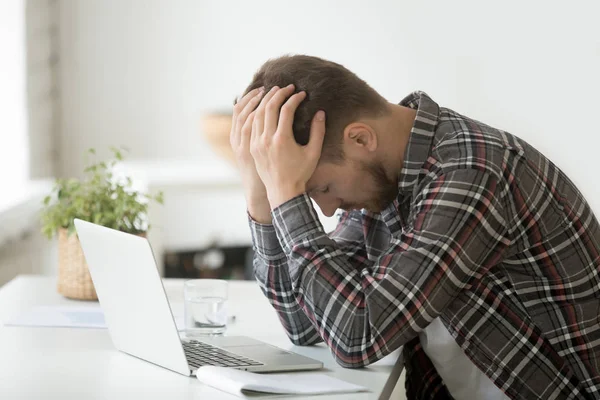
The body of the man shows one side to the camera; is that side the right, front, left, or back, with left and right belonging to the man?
left

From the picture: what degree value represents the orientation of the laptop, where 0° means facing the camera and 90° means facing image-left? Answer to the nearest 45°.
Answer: approximately 225°

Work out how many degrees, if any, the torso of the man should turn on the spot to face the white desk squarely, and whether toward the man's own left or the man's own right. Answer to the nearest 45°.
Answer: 0° — they already face it

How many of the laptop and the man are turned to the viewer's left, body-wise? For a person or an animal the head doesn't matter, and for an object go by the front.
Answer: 1
